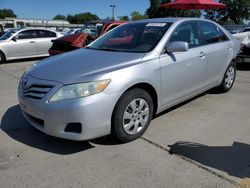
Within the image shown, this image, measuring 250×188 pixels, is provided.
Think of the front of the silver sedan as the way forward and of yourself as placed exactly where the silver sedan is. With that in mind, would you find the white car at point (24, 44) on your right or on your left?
on your right

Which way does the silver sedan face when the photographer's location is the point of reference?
facing the viewer and to the left of the viewer

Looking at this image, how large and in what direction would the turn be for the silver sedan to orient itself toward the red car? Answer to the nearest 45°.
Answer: approximately 135° to its right

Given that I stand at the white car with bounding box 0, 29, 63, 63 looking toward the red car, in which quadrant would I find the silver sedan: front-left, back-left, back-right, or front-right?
front-right

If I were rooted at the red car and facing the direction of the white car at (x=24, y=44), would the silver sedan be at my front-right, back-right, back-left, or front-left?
back-left

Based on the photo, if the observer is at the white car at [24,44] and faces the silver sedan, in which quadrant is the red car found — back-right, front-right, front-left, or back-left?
front-left
